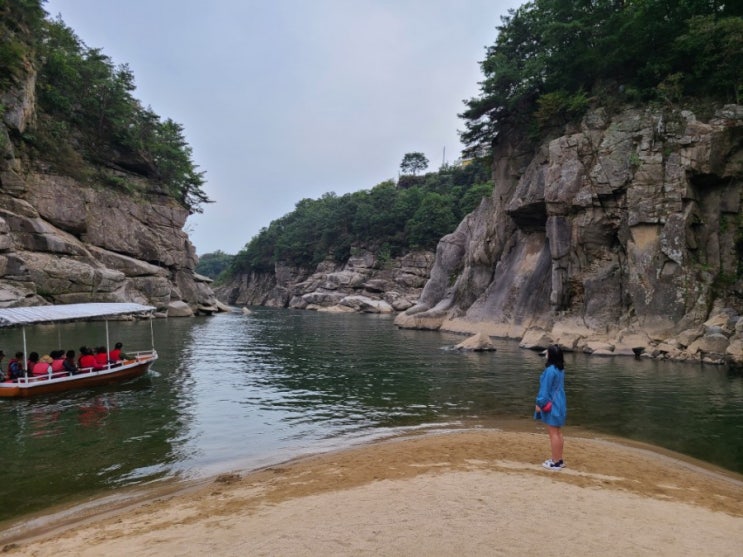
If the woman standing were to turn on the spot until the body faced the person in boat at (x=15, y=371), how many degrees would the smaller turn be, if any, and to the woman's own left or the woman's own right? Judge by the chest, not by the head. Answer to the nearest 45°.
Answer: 0° — they already face them

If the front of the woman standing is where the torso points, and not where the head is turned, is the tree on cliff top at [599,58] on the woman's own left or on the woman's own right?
on the woman's own right

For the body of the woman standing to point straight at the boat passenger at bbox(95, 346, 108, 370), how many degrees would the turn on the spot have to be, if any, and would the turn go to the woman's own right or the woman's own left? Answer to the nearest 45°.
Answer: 0° — they already face them

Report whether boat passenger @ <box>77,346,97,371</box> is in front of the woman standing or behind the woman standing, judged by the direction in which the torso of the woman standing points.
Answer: in front

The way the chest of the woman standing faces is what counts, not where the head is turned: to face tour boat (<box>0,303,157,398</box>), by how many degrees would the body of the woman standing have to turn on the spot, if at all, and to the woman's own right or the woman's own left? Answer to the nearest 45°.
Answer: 0° — they already face it
